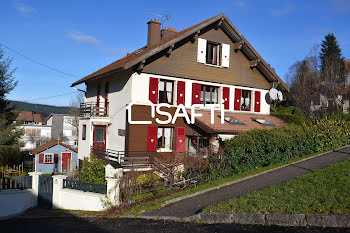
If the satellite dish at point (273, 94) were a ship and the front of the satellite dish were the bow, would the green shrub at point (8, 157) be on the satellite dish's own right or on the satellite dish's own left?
on the satellite dish's own right

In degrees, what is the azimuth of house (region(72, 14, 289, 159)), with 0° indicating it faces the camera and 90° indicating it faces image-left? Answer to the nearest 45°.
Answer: approximately 315°

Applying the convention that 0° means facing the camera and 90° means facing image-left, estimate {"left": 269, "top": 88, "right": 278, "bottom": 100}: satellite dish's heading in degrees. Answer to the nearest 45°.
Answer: approximately 315°

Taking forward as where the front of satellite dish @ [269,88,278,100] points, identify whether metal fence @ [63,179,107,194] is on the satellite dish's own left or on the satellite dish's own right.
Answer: on the satellite dish's own right

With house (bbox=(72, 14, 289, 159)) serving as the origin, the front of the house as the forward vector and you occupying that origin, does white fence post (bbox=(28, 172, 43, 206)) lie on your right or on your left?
on your right

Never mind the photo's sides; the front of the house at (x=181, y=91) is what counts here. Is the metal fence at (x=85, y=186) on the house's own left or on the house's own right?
on the house's own right

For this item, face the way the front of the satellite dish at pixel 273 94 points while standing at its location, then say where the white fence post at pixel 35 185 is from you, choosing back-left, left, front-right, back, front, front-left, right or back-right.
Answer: right

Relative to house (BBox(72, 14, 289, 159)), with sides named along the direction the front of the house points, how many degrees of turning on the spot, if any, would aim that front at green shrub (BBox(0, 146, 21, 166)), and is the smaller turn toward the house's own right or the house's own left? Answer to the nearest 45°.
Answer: approximately 135° to the house's own right
